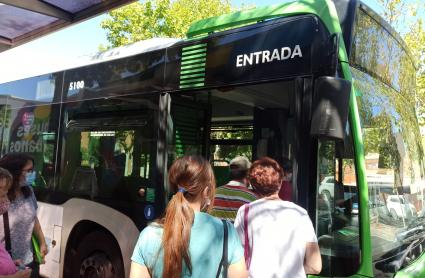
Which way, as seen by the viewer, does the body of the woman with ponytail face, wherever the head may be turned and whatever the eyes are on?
away from the camera

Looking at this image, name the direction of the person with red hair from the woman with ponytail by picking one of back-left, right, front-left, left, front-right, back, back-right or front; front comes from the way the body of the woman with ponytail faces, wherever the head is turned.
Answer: front-right

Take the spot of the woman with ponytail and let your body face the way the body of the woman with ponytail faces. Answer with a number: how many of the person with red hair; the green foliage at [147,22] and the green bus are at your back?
0

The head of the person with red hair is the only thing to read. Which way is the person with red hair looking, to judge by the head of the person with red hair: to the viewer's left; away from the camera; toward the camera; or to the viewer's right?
away from the camera

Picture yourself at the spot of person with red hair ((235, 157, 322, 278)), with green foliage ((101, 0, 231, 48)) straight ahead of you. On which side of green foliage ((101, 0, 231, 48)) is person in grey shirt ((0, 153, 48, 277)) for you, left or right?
left

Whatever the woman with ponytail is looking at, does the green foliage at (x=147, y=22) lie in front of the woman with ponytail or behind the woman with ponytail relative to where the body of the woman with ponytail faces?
in front

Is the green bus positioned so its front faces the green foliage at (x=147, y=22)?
no

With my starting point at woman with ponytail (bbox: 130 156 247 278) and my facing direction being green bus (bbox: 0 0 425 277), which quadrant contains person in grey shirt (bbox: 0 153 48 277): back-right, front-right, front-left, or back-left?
front-left

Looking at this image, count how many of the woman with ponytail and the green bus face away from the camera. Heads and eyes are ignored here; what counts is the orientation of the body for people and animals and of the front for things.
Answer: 1

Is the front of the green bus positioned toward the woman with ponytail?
no

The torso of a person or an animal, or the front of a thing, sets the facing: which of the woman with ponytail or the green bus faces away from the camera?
the woman with ponytail

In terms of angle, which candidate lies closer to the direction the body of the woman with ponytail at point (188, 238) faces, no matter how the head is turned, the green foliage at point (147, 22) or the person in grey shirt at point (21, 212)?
the green foliage

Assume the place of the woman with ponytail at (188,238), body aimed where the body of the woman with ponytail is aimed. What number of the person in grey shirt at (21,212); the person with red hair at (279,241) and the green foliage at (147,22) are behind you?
0

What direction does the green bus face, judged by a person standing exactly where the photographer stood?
facing the viewer and to the right of the viewer
